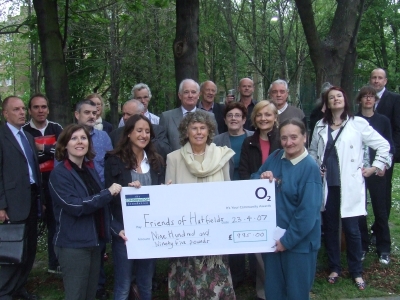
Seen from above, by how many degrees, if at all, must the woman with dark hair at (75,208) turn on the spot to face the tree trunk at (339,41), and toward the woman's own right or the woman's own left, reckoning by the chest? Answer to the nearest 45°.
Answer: approximately 90° to the woman's own left

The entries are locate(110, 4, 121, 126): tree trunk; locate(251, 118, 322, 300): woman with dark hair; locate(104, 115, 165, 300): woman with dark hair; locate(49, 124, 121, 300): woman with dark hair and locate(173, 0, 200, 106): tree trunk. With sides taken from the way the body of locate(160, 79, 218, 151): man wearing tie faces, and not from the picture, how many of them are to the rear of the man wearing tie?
2

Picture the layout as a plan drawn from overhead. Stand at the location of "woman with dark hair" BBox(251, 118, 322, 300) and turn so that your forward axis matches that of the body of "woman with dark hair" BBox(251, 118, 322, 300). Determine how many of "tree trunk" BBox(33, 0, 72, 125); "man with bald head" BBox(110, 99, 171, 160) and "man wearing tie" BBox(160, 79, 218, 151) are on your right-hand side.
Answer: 3

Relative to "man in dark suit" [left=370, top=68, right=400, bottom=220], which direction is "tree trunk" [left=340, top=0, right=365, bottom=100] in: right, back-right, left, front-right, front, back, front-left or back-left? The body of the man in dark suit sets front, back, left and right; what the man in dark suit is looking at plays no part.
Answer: back-right

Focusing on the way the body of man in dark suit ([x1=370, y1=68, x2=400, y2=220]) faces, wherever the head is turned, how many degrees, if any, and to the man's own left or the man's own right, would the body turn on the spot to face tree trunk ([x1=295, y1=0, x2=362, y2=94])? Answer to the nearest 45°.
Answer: approximately 90° to the man's own right

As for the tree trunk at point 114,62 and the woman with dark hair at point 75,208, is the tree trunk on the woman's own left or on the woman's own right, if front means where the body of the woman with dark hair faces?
on the woman's own left

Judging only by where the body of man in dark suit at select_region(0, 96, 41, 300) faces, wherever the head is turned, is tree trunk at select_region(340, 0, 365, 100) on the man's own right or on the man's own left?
on the man's own left

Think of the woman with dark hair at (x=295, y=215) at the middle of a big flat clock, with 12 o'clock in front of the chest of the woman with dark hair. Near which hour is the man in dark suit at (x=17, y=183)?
The man in dark suit is roughly at 2 o'clock from the woman with dark hair.

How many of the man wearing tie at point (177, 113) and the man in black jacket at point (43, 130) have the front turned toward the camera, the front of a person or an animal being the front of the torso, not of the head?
2
